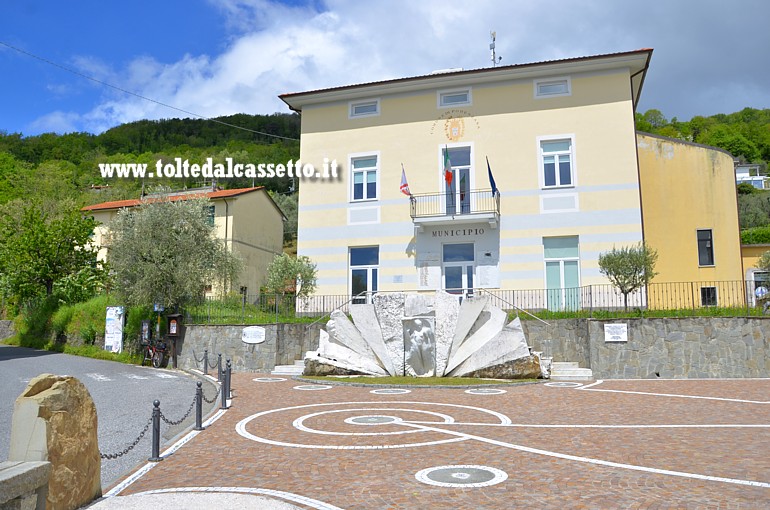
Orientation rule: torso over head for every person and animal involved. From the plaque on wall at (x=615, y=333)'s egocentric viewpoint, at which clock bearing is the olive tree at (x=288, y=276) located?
The olive tree is roughly at 3 o'clock from the plaque on wall.

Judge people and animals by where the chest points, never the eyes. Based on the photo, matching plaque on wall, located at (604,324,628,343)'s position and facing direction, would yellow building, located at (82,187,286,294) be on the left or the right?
on its right

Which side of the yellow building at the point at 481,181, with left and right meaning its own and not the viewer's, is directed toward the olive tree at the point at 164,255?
right

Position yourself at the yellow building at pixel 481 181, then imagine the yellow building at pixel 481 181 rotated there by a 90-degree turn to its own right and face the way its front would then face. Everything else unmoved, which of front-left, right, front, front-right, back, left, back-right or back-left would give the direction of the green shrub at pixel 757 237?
back-right

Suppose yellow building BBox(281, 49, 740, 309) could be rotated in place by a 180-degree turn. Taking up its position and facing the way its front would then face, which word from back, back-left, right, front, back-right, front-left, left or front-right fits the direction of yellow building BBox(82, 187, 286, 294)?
front-left

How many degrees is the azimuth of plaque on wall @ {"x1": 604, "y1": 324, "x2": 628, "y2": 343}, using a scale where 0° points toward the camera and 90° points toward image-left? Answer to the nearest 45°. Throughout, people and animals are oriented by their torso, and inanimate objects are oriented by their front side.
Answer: approximately 0°

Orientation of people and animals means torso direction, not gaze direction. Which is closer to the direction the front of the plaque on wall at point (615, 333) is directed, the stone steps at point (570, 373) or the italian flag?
the stone steps

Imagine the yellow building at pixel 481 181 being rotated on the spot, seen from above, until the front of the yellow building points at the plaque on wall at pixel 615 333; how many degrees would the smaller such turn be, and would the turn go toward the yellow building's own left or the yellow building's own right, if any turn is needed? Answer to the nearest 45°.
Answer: approximately 45° to the yellow building's own left

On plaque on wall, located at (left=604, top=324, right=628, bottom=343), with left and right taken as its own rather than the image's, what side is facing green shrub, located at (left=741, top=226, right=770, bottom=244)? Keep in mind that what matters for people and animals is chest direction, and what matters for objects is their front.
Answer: back

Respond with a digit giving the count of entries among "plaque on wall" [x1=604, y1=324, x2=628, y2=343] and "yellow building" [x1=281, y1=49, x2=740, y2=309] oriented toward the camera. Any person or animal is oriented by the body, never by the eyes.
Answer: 2
